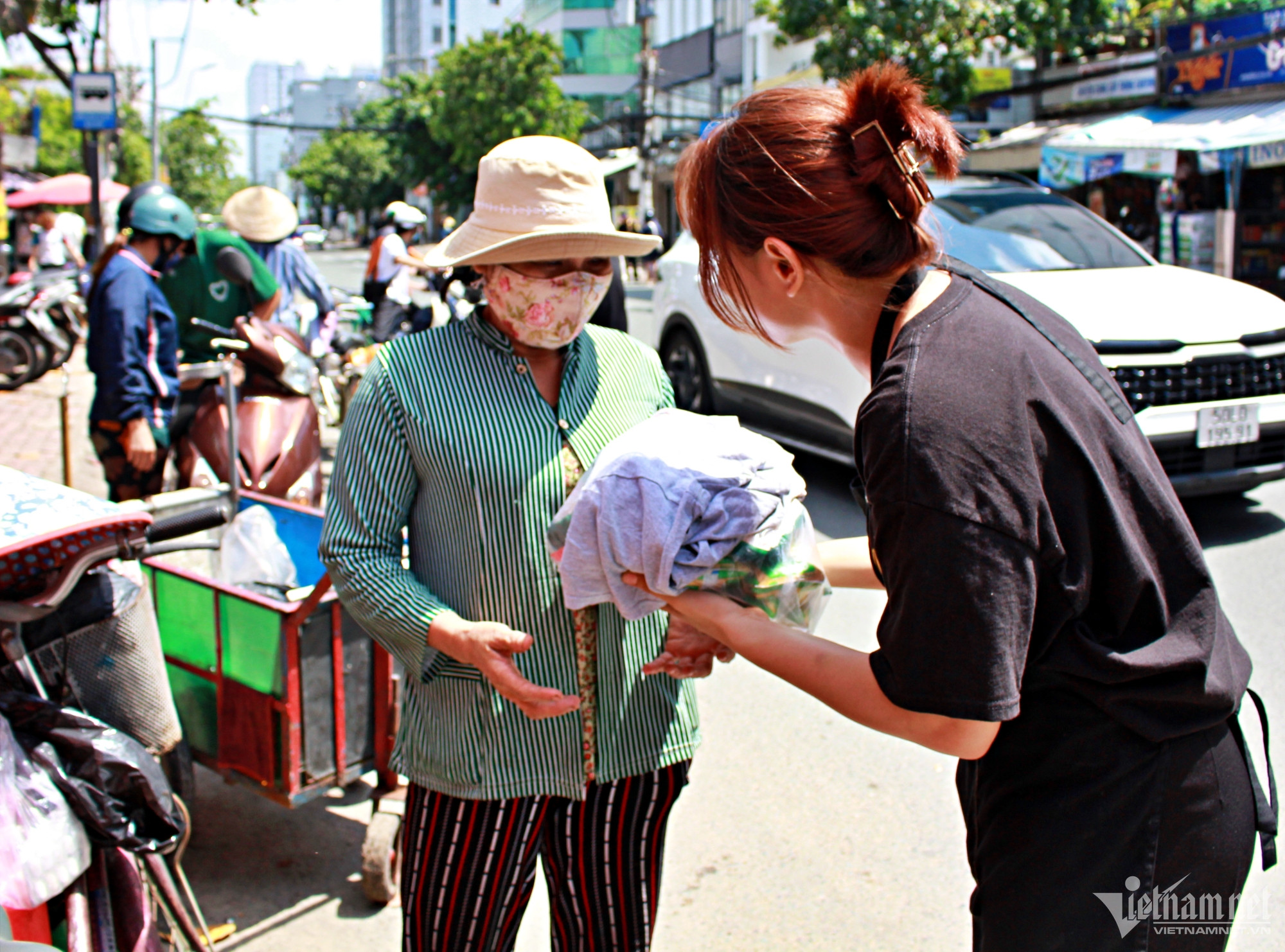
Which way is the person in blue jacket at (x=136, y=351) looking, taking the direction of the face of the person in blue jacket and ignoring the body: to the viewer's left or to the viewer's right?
to the viewer's right

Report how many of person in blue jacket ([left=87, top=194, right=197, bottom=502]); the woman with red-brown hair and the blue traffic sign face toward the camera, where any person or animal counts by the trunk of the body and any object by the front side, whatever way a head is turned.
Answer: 1

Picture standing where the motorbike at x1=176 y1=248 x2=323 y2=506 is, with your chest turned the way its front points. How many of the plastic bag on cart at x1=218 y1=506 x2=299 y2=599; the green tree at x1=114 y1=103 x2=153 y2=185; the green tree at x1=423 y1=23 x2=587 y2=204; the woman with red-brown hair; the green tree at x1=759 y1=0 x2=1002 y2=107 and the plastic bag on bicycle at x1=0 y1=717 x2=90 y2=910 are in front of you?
3

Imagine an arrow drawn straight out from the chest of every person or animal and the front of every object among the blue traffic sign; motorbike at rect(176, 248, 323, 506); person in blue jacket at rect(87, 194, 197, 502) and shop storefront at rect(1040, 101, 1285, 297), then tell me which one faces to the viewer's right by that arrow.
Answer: the person in blue jacket

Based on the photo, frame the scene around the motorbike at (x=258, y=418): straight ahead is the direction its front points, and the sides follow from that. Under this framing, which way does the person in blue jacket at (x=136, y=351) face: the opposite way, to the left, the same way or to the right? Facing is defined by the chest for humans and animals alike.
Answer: to the left

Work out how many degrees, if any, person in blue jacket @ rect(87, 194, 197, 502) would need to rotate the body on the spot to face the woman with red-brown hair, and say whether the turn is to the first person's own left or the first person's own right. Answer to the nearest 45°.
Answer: approximately 90° to the first person's own right

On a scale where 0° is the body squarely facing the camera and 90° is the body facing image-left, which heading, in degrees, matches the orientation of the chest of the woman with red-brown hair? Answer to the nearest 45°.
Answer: approximately 90°

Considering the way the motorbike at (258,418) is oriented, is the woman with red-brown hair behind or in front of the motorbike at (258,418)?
in front

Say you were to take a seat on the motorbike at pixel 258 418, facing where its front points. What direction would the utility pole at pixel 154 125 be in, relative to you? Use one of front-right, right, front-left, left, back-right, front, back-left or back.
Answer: back
